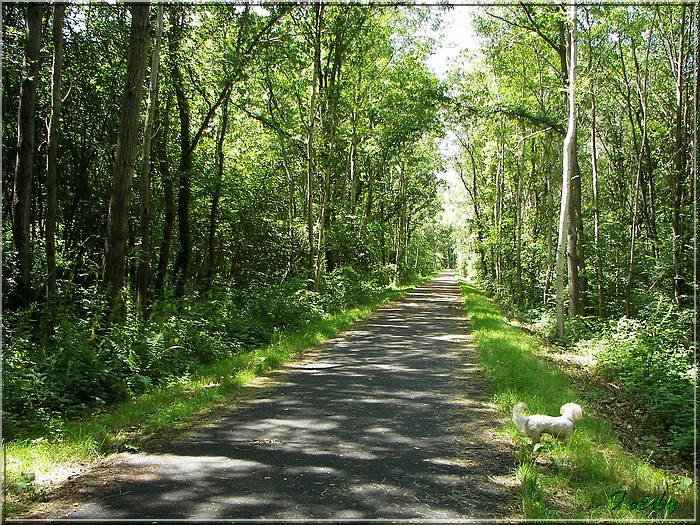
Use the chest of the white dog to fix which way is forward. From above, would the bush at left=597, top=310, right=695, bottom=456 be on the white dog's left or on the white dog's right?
on the white dog's left

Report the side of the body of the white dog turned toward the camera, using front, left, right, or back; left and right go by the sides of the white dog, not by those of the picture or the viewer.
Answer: right
